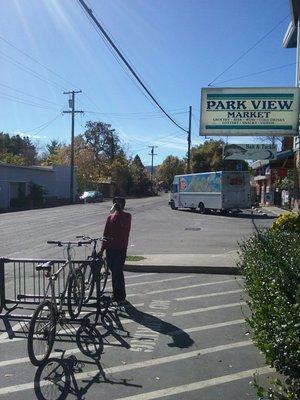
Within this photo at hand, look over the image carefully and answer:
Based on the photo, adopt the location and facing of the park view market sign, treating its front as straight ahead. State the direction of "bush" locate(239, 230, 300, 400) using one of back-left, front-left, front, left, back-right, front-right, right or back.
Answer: front

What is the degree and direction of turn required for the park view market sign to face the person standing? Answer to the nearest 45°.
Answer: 0° — it already faces them

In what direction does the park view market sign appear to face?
toward the camera

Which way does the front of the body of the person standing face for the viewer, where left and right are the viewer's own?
facing away from the viewer and to the left of the viewer

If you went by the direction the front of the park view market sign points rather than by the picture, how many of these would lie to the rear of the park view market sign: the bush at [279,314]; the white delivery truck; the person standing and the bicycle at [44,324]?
1

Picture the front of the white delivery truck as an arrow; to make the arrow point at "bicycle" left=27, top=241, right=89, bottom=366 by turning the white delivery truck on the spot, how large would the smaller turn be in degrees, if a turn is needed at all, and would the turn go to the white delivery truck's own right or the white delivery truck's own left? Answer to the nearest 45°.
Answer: approximately 135° to the white delivery truck's own left

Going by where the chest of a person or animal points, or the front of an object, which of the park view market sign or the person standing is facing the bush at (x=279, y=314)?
the park view market sign

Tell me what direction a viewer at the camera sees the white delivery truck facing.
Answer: facing away from the viewer and to the left of the viewer

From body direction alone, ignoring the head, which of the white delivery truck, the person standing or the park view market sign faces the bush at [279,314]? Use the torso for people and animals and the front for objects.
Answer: the park view market sign

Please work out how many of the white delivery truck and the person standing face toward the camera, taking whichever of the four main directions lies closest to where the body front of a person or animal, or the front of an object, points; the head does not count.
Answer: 0
